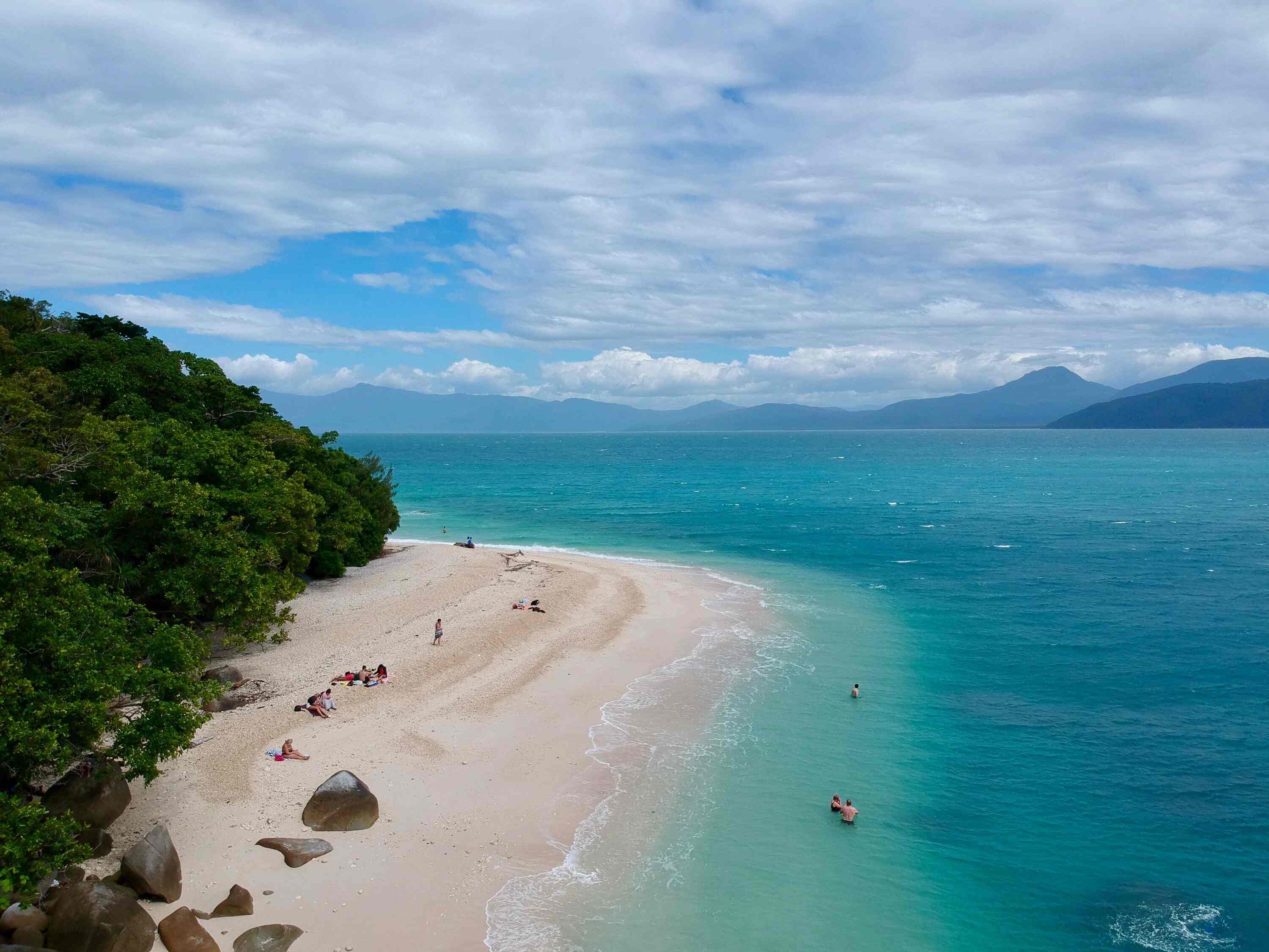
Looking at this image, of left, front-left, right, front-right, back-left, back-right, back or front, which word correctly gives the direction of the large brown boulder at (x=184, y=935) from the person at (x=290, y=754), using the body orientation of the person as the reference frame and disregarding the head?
right

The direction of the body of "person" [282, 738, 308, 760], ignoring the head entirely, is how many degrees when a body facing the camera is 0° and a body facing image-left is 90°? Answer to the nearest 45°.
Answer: approximately 270°

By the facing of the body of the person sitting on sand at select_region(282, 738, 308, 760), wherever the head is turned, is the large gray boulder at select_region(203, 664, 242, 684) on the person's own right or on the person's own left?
on the person's own left

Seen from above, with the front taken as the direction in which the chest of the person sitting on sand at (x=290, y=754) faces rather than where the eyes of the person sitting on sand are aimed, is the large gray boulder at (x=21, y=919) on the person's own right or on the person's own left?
on the person's own right

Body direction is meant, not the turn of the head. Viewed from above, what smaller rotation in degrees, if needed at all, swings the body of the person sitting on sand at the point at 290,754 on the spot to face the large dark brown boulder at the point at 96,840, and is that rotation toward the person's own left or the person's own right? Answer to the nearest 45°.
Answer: approximately 135° to the person's own right

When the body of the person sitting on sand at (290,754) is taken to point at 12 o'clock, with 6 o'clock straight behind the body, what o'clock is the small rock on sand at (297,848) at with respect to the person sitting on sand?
The small rock on sand is roughly at 3 o'clock from the person sitting on sand.

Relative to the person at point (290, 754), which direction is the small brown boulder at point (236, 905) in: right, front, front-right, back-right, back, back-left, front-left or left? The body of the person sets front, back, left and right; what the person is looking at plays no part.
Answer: right

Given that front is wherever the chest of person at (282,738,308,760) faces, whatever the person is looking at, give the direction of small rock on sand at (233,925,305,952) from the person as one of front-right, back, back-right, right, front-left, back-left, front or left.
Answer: right

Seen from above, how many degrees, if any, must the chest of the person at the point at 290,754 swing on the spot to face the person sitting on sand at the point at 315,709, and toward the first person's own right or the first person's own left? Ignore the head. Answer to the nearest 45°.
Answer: approximately 90° to the first person's own left

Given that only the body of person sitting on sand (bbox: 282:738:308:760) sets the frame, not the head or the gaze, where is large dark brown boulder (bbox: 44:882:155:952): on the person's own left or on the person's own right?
on the person's own right

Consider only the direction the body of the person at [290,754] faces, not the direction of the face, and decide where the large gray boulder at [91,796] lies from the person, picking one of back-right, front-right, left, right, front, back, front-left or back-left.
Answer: back-right
